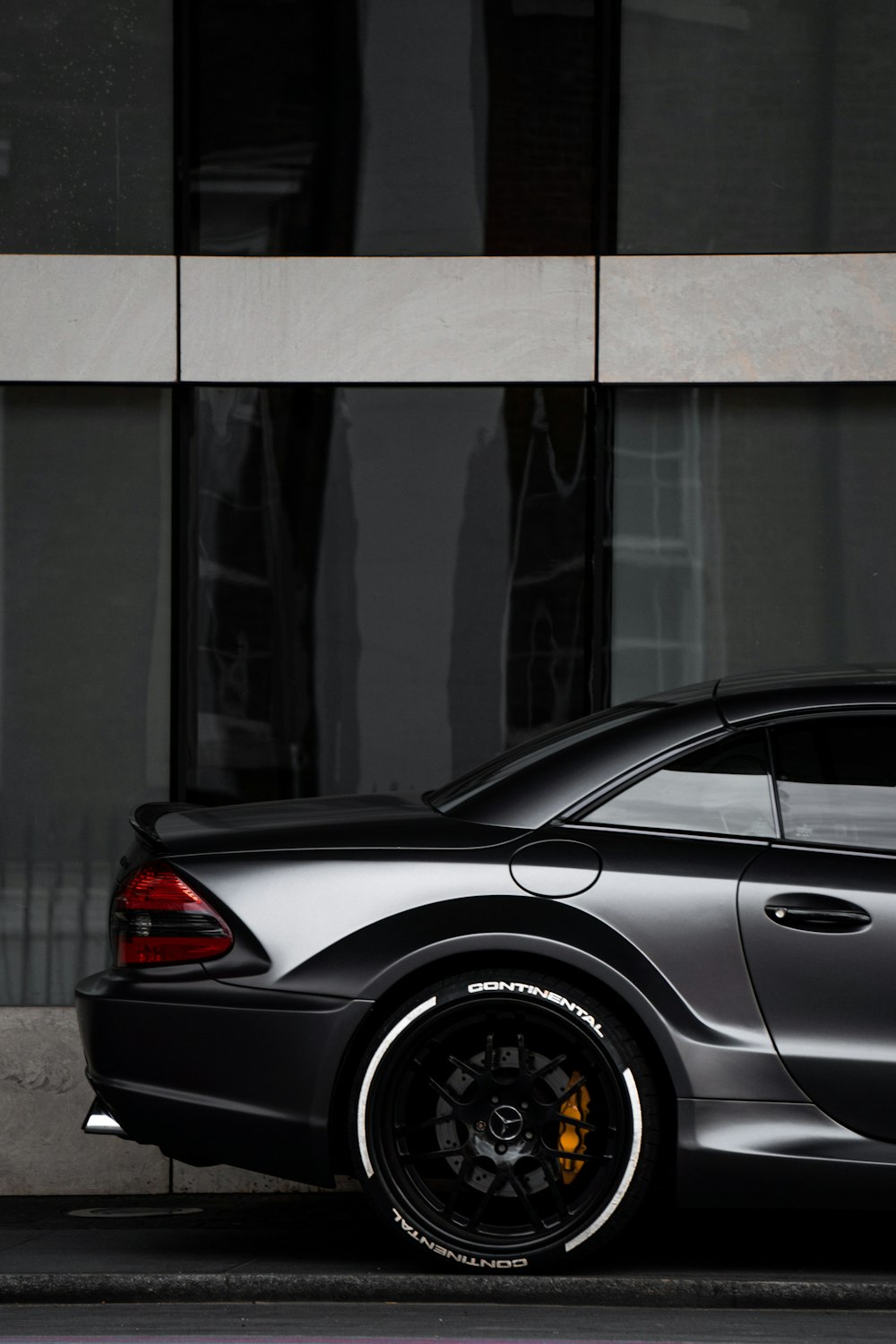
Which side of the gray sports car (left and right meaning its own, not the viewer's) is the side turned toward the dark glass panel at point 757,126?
left

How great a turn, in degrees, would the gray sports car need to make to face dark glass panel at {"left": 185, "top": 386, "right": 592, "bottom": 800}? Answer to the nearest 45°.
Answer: approximately 90° to its left

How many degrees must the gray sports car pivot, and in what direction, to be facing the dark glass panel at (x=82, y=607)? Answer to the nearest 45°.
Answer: approximately 135° to its left

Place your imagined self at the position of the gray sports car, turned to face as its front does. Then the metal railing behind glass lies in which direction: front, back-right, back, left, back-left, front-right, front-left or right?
back-left

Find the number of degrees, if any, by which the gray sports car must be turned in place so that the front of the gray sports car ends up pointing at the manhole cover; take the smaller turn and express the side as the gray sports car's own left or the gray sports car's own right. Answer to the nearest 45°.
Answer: approximately 135° to the gray sports car's own left

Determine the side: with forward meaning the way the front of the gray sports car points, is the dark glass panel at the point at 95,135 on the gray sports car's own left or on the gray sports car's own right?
on the gray sports car's own left

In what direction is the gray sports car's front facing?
to the viewer's right

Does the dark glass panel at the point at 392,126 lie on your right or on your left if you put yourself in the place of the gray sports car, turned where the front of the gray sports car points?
on your left
